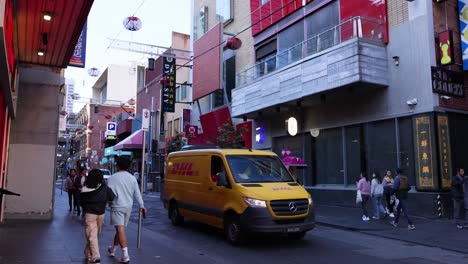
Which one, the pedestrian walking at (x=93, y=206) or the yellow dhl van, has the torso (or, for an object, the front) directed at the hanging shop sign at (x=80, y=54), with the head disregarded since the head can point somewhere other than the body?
the pedestrian walking

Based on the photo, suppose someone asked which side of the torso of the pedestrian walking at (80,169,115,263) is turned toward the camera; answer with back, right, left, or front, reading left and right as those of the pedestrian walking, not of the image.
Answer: back

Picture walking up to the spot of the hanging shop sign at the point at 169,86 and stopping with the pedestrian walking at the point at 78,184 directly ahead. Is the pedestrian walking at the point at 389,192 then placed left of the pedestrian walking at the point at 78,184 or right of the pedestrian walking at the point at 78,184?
left

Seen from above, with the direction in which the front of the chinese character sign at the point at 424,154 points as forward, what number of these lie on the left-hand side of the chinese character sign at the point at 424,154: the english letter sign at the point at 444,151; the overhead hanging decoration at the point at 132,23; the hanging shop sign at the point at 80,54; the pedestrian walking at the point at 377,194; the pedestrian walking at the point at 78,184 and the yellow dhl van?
1

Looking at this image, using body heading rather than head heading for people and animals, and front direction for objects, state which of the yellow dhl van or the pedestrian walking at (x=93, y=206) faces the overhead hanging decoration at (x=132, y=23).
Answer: the pedestrian walking

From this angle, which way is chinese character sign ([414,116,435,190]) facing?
toward the camera

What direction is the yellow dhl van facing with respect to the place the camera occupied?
facing the viewer and to the right of the viewer

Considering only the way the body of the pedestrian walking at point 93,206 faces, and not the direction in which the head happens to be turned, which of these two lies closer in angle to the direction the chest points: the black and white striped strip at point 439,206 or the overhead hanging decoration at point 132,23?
the overhead hanging decoration

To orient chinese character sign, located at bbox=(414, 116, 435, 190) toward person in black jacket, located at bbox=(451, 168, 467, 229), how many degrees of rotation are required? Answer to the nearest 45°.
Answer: approximately 45° to its left

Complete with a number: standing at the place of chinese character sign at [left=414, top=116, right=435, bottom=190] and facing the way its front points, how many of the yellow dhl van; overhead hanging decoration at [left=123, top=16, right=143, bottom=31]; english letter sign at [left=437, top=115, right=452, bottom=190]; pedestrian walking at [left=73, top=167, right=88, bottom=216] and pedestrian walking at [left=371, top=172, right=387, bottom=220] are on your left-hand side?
1

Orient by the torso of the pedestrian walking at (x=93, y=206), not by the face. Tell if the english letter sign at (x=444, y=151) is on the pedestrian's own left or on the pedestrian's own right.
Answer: on the pedestrian's own right

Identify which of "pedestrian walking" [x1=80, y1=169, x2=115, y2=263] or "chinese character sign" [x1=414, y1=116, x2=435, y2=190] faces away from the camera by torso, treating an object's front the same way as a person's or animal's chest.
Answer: the pedestrian walking

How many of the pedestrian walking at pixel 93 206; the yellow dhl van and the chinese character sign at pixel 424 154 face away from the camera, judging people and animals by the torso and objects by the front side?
1
